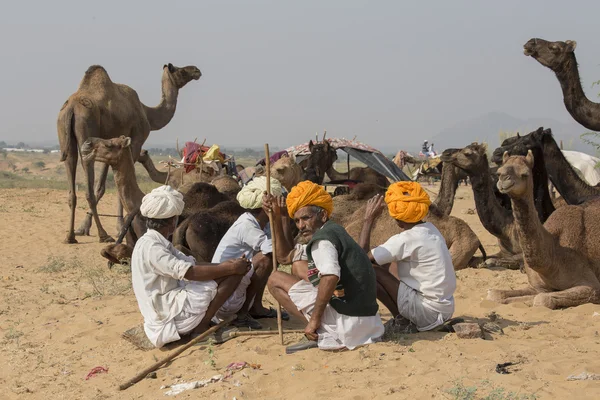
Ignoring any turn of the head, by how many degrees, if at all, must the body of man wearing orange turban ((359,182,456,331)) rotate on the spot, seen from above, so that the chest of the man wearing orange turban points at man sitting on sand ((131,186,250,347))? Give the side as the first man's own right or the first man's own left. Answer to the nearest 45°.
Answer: approximately 45° to the first man's own left

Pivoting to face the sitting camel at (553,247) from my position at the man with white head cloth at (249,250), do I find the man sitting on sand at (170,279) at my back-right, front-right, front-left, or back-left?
back-right

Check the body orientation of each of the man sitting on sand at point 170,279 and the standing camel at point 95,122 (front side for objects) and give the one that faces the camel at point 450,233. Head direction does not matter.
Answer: the man sitting on sand

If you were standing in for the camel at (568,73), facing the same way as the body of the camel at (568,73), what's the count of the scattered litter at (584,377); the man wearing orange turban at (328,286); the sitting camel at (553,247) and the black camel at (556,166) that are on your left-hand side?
4

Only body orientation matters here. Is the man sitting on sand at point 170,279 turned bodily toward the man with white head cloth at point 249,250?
yes

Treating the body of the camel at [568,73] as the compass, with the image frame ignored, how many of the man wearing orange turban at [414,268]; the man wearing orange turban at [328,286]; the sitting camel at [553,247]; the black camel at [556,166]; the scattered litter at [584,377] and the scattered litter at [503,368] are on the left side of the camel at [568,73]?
6

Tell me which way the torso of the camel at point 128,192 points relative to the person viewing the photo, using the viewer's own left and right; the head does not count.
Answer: facing to the left of the viewer

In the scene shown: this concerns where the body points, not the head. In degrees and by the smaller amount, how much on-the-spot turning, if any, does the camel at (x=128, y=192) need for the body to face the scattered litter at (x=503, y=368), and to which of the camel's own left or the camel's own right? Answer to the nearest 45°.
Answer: approximately 135° to the camel's own left
